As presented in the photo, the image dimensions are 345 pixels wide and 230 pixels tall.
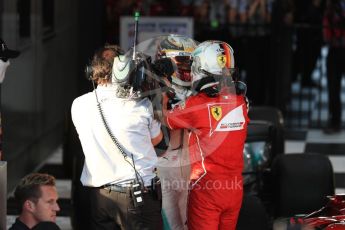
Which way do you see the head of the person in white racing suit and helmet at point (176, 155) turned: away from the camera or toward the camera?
toward the camera

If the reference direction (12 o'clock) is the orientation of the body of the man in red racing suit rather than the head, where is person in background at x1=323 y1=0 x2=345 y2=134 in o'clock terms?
The person in background is roughly at 2 o'clock from the man in red racing suit.

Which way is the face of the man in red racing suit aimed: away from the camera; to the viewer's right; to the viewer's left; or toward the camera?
to the viewer's left

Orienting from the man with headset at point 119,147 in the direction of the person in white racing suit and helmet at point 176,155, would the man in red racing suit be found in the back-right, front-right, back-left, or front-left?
front-right

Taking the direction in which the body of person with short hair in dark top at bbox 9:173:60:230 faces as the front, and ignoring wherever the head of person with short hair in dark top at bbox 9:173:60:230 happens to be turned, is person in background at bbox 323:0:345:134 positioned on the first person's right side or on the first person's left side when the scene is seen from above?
on the first person's left side

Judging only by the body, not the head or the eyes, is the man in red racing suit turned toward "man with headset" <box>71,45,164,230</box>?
no

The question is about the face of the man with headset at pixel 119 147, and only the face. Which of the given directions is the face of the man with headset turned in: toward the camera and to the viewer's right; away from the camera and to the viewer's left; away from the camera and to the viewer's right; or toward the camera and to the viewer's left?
away from the camera and to the viewer's right

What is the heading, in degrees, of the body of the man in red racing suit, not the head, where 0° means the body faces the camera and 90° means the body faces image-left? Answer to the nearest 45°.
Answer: approximately 135°
